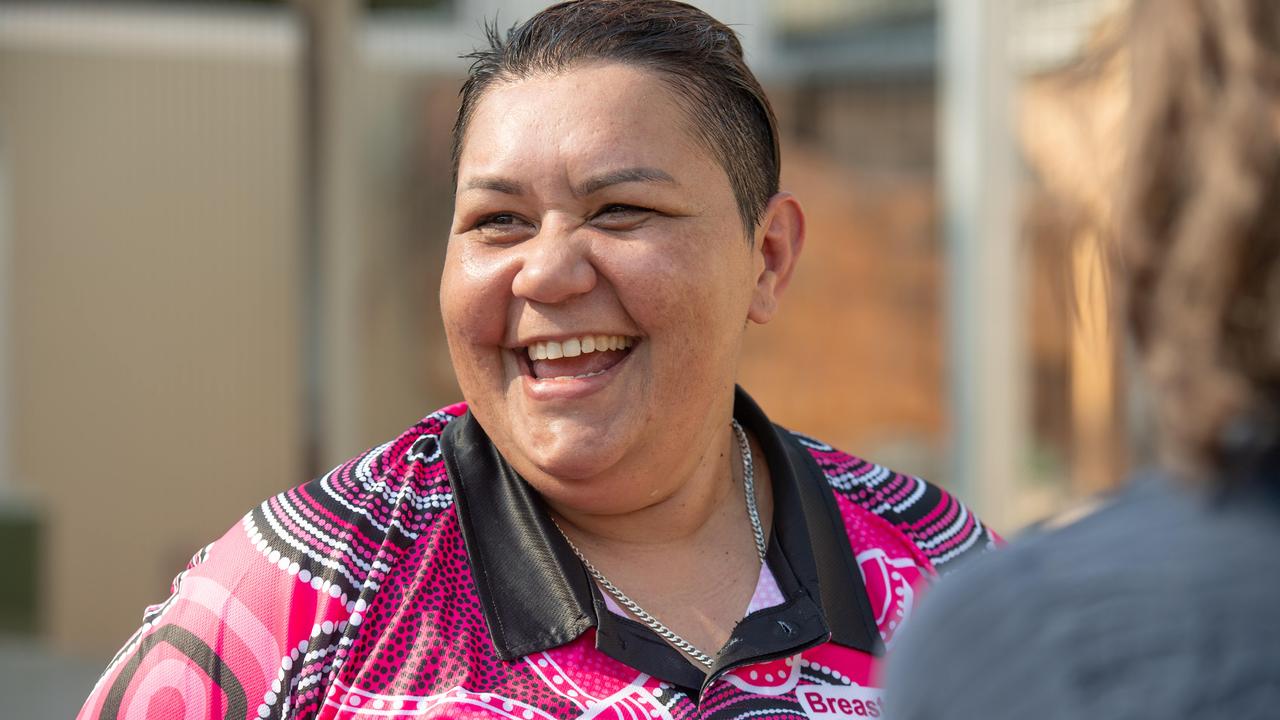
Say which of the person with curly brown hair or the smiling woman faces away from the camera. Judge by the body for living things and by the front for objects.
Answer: the person with curly brown hair

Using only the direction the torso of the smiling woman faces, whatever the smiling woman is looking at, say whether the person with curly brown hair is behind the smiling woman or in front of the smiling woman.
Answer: in front

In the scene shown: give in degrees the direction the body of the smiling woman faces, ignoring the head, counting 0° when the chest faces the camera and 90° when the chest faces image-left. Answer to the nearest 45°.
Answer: approximately 315°

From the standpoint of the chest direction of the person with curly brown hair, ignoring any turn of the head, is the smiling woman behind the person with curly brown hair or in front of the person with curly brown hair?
in front

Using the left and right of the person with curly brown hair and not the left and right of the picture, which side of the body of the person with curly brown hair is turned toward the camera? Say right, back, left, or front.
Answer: back

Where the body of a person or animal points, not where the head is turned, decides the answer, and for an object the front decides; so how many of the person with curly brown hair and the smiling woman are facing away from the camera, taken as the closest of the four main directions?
1
